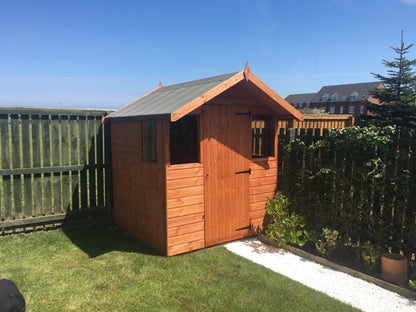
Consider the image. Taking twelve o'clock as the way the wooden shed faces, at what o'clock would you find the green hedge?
The green hedge is roughly at 11 o'clock from the wooden shed.

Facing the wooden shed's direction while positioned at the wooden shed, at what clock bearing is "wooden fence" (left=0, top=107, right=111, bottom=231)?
The wooden fence is roughly at 5 o'clock from the wooden shed.

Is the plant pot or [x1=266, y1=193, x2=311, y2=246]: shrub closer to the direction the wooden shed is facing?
the plant pot

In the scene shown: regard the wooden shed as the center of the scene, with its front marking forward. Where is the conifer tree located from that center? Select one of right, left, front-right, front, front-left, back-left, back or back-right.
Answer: left

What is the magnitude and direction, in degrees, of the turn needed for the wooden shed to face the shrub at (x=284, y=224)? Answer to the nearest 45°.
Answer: approximately 45° to its left

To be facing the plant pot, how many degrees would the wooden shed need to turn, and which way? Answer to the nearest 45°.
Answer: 0° — it already faces it

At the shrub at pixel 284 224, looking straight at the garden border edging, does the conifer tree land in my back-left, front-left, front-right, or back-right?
back-left

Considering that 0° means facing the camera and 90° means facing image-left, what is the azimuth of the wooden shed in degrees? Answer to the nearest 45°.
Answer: approximately 315°
